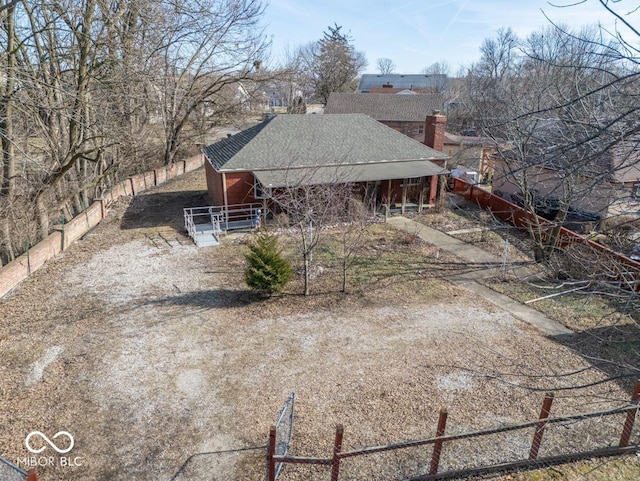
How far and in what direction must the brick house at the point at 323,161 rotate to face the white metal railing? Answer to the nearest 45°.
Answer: approximately 45° to its right

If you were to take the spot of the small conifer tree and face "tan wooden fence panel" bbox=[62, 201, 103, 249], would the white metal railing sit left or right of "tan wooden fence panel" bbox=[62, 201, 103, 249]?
right

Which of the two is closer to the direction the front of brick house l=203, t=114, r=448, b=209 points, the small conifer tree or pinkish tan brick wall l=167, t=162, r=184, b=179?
the small conifer tree

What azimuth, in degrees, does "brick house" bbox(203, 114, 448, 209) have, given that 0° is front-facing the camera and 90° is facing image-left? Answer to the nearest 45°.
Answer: approximately 0°

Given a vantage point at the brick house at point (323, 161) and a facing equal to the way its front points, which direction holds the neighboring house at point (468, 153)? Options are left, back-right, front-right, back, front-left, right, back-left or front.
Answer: back-left

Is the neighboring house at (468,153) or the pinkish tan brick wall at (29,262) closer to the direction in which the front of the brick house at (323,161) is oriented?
the pinkish tan brick wall

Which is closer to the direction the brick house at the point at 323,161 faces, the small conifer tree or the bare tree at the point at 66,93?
the small conifer tree

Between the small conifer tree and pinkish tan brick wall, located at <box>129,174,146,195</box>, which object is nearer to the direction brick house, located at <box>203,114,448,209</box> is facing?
the small conifer tree

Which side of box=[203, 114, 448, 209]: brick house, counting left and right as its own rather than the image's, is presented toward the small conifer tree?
front

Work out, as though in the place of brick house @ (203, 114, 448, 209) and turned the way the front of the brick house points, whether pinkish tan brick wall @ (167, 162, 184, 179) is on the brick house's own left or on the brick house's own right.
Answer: on the brick house's own right

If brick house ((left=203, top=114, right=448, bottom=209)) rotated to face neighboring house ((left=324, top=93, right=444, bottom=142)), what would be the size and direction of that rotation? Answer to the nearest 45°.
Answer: approximately 180°

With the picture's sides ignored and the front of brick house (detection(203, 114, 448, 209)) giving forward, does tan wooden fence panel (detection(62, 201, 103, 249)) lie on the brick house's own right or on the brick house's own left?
on the brick house's own right
